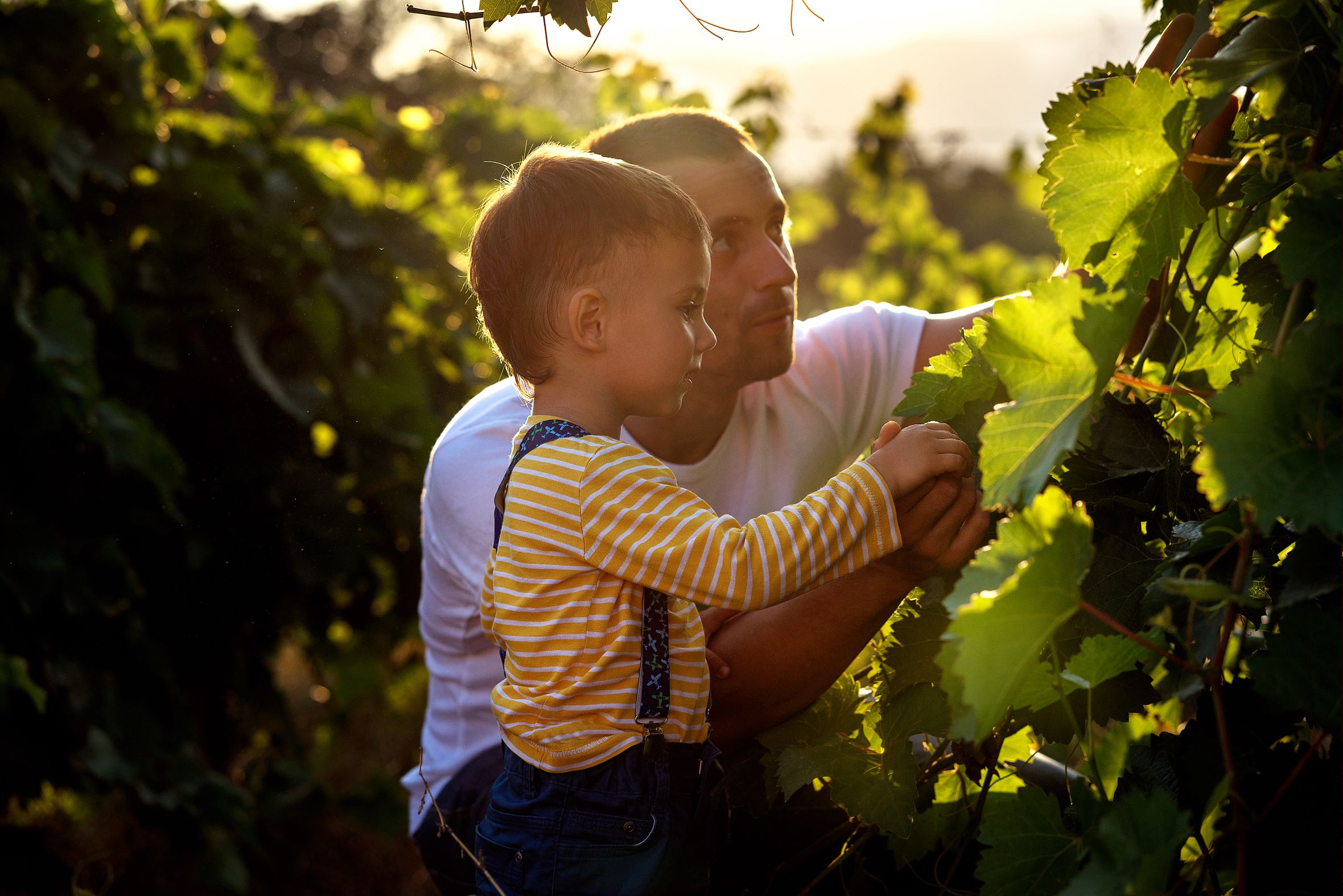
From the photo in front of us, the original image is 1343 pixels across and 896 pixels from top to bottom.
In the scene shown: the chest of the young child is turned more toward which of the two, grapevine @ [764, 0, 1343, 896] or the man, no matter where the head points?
the grapevine

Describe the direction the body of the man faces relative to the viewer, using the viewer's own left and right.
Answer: facing the viewer and to the right of the viewer

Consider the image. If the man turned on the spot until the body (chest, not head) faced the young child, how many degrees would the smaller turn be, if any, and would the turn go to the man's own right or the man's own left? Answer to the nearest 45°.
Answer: approximately 45° to the man's own right

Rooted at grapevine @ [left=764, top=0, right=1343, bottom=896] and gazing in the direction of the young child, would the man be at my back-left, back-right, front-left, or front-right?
front-right

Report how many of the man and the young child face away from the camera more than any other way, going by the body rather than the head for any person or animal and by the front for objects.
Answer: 0

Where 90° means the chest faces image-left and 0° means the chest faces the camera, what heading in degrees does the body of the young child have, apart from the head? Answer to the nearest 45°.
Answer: approximately 270°

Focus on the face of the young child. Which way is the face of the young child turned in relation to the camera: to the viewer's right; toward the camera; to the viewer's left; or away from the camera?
to the viewer's right

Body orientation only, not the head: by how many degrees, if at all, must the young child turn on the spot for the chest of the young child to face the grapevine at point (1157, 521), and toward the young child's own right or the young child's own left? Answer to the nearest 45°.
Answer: approximately 45° to the young child's own right

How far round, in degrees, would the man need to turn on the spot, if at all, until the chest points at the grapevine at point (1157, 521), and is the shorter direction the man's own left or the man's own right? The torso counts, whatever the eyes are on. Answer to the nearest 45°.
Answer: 0° — they already face it
